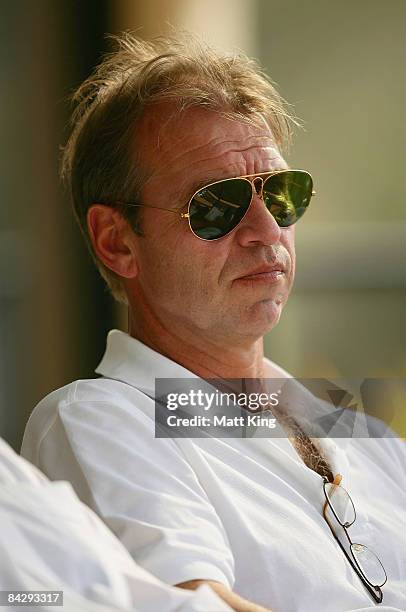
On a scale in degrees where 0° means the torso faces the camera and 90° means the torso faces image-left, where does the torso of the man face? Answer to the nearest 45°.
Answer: approximately 315°

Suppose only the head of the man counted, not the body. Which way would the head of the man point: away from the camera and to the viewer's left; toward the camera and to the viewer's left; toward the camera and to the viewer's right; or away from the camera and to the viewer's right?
toward the camera and to the viewer's right
